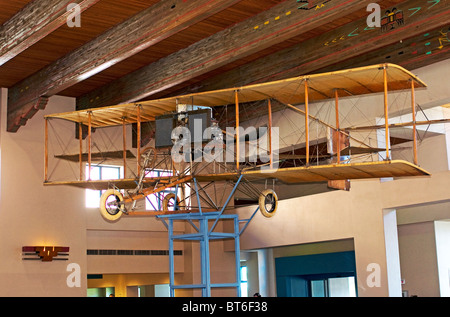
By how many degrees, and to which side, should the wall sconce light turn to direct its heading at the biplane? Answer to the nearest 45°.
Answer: approximately 45° to its left

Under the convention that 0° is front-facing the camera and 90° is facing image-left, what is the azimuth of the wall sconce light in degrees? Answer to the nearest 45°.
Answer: approximately 0°

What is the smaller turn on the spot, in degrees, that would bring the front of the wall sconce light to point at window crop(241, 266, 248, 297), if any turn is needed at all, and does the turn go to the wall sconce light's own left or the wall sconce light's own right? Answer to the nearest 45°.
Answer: approximately 135° to the wall sconce light's own left

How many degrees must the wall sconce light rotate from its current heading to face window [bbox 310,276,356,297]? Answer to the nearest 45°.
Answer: approximately 90° to its left

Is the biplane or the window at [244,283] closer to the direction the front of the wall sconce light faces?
the biplane

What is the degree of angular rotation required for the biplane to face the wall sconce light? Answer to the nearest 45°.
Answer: approximately 90° to its right

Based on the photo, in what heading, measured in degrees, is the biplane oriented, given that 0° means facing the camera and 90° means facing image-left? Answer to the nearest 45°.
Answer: approximately 45°

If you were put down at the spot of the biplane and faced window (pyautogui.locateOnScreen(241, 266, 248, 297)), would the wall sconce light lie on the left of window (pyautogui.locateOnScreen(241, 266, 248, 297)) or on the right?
left

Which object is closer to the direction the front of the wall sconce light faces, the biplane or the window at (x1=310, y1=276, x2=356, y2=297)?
the biplane

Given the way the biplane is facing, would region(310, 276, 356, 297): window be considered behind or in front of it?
behind
